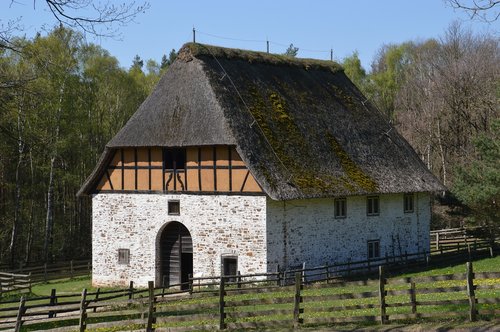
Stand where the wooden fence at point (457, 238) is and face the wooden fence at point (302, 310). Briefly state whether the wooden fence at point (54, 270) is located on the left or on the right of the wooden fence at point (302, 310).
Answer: right

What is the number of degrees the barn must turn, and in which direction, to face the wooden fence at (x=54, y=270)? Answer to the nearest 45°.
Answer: approximately 90° to its right

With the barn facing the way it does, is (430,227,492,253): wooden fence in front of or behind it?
behind

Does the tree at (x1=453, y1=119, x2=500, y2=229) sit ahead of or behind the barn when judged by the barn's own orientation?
behind

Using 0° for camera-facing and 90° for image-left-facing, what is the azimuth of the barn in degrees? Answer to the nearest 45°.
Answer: approximately 45°
